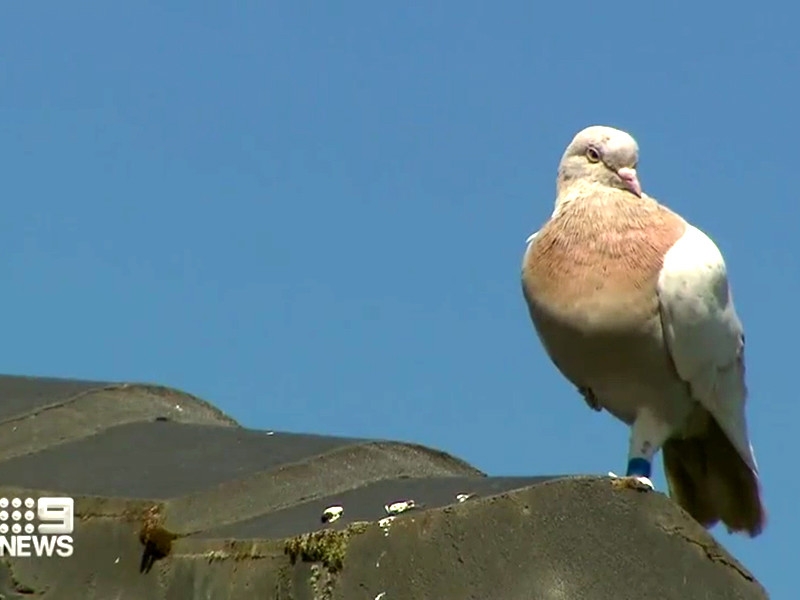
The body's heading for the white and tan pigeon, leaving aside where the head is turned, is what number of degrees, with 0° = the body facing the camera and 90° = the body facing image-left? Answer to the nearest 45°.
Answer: approximately 45°
